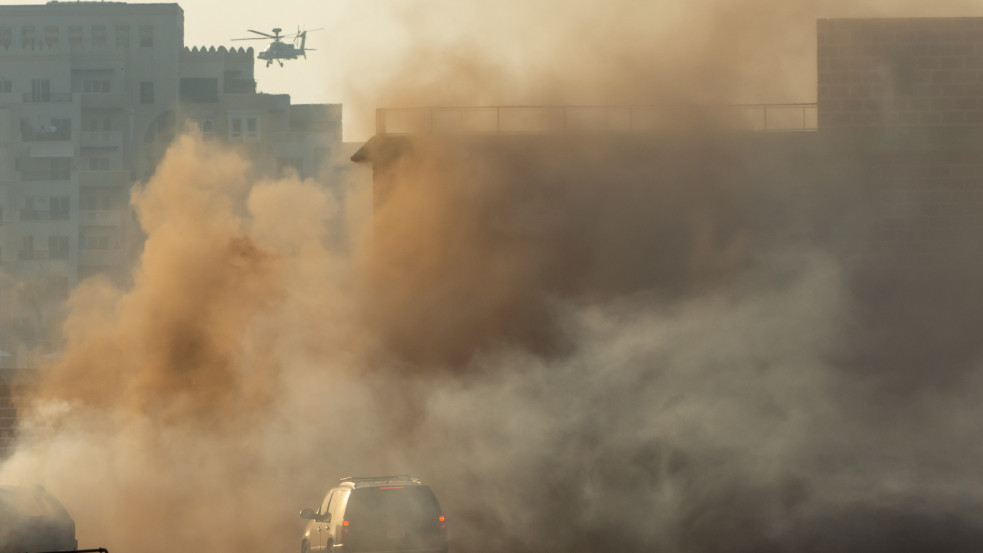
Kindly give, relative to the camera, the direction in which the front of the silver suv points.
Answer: facing away from the viewer and to the left of the viewer
